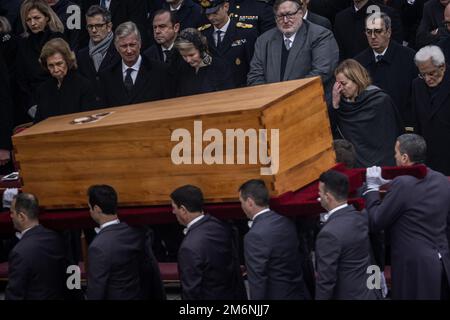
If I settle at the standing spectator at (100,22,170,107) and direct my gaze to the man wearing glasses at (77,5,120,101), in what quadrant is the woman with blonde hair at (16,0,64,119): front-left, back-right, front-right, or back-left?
front-left

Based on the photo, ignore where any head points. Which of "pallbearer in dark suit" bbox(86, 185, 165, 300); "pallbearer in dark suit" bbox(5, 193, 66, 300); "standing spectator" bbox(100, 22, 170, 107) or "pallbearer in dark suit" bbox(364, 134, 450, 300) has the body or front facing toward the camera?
the standing spectator

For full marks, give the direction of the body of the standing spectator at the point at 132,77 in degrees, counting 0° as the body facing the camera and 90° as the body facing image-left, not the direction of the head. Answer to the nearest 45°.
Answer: approximately 0°

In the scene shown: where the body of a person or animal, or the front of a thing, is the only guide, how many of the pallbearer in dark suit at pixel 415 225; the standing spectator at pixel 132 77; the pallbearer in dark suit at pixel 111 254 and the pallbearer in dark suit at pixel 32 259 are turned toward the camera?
1

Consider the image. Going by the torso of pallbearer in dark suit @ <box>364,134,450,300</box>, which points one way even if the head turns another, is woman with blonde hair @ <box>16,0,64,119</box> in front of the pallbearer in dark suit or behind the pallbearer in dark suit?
in front

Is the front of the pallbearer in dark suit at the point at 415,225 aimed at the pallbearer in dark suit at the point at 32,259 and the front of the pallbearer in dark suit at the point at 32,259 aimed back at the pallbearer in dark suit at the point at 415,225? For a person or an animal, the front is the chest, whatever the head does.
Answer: no

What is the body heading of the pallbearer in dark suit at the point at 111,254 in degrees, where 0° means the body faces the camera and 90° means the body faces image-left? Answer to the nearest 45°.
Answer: approximately 135°

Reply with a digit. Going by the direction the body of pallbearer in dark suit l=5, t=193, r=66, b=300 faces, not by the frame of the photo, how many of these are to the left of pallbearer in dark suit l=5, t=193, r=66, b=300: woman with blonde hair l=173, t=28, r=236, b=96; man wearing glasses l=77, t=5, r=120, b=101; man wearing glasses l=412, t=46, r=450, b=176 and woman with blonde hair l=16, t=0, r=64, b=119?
0

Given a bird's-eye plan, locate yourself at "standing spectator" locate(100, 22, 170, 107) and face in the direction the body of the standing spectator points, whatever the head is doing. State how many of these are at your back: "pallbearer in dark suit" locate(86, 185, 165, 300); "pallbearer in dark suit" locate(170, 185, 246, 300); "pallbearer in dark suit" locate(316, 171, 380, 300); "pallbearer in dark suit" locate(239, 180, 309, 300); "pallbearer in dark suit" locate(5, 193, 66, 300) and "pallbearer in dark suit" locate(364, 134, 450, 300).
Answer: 0

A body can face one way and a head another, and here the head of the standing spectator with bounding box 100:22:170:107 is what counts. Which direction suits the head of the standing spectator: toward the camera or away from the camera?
toward the camera

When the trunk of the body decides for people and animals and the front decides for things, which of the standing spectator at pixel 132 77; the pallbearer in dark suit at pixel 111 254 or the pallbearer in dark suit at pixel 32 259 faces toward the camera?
the standing spectator

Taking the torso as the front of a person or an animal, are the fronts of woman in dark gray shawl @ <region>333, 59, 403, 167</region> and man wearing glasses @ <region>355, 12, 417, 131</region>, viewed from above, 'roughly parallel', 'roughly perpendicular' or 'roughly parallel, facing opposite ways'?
roughly parallel

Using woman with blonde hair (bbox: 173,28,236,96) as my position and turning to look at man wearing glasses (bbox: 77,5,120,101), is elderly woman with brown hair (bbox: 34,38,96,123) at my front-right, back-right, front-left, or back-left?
front-left

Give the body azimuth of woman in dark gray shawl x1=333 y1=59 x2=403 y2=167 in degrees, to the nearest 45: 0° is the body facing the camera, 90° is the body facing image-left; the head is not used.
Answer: approximately 45°

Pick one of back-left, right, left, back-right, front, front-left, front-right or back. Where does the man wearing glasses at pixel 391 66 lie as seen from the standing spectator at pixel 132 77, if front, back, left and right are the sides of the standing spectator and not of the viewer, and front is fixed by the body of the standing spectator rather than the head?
left

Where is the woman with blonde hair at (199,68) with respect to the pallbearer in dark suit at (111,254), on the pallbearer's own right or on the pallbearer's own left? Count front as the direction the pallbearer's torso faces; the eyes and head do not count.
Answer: on the pallbearer's own right

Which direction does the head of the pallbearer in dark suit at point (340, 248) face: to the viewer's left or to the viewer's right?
to the viewer's left
